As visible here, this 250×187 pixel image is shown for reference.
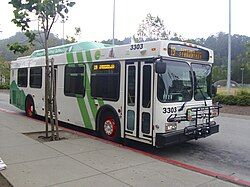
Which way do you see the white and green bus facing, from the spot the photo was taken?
facing the viewer and to the right of the viewer

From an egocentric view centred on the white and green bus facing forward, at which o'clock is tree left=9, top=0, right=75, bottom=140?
The tree is roughly at 5 o'clock from the white and green bus.

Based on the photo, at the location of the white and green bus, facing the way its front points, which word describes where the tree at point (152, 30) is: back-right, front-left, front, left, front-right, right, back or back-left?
back-left

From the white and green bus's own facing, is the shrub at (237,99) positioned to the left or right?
on its left

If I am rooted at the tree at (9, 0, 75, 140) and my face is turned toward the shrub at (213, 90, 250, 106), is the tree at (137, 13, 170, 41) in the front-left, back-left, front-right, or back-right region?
front-left

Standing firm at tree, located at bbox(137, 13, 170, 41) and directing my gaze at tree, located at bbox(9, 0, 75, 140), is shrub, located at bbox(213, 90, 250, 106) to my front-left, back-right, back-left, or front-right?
front-left

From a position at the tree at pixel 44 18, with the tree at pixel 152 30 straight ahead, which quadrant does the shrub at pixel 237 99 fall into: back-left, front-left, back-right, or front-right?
front-right
